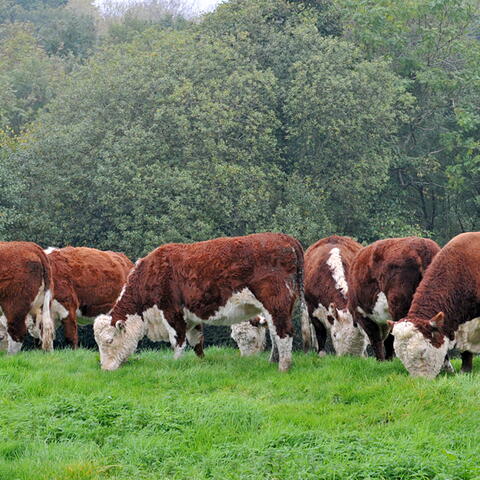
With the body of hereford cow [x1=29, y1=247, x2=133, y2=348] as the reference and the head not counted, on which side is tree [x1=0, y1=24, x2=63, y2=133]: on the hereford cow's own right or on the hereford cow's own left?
on the hereford cow's own right

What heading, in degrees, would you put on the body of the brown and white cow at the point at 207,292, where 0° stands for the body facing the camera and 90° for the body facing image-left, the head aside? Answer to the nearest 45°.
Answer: approximately 90°

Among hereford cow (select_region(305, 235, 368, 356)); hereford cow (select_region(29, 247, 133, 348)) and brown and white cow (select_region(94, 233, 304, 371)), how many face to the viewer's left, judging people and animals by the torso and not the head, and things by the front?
2

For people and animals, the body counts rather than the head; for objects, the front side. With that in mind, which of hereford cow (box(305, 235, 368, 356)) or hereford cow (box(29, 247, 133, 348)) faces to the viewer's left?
hereford cow (box(29, 247, 133, 348))

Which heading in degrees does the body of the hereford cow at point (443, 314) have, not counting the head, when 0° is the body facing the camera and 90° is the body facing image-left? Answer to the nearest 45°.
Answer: approximately 45°

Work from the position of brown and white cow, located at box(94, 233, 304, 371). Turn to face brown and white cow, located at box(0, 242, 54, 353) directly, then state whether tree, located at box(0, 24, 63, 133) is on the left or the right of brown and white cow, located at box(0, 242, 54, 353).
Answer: right

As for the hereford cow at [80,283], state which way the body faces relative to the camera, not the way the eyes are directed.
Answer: to the viewer's left

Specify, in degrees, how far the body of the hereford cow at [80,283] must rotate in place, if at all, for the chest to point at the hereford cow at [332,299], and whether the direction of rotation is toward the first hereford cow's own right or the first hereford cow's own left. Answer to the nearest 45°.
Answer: approximately 135° to the first hereford cow's own left

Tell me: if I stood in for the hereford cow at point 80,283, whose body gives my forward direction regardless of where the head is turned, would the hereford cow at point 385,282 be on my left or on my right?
on my left
